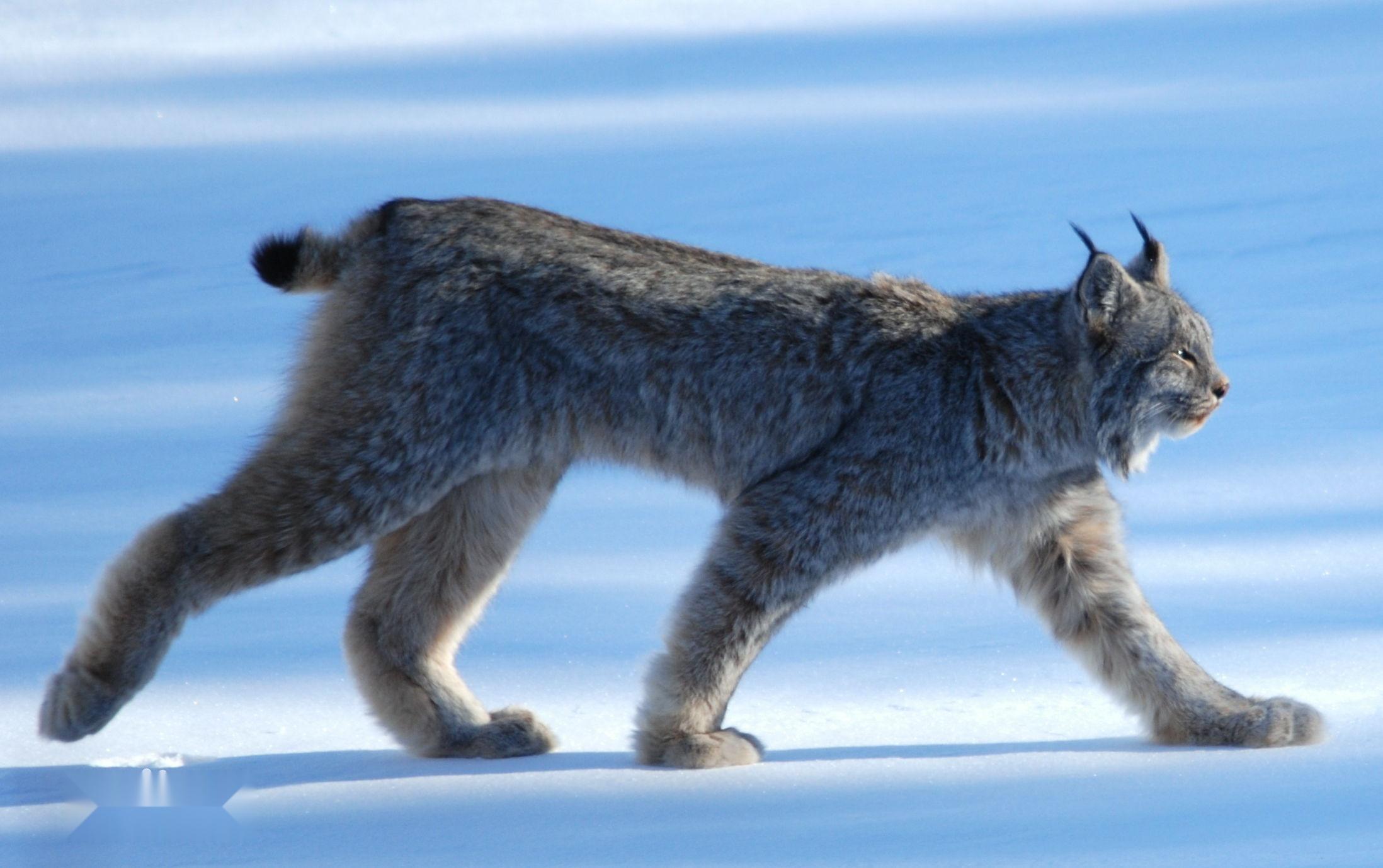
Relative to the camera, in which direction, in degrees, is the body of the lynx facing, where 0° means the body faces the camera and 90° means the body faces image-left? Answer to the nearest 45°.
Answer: approximately 270°
